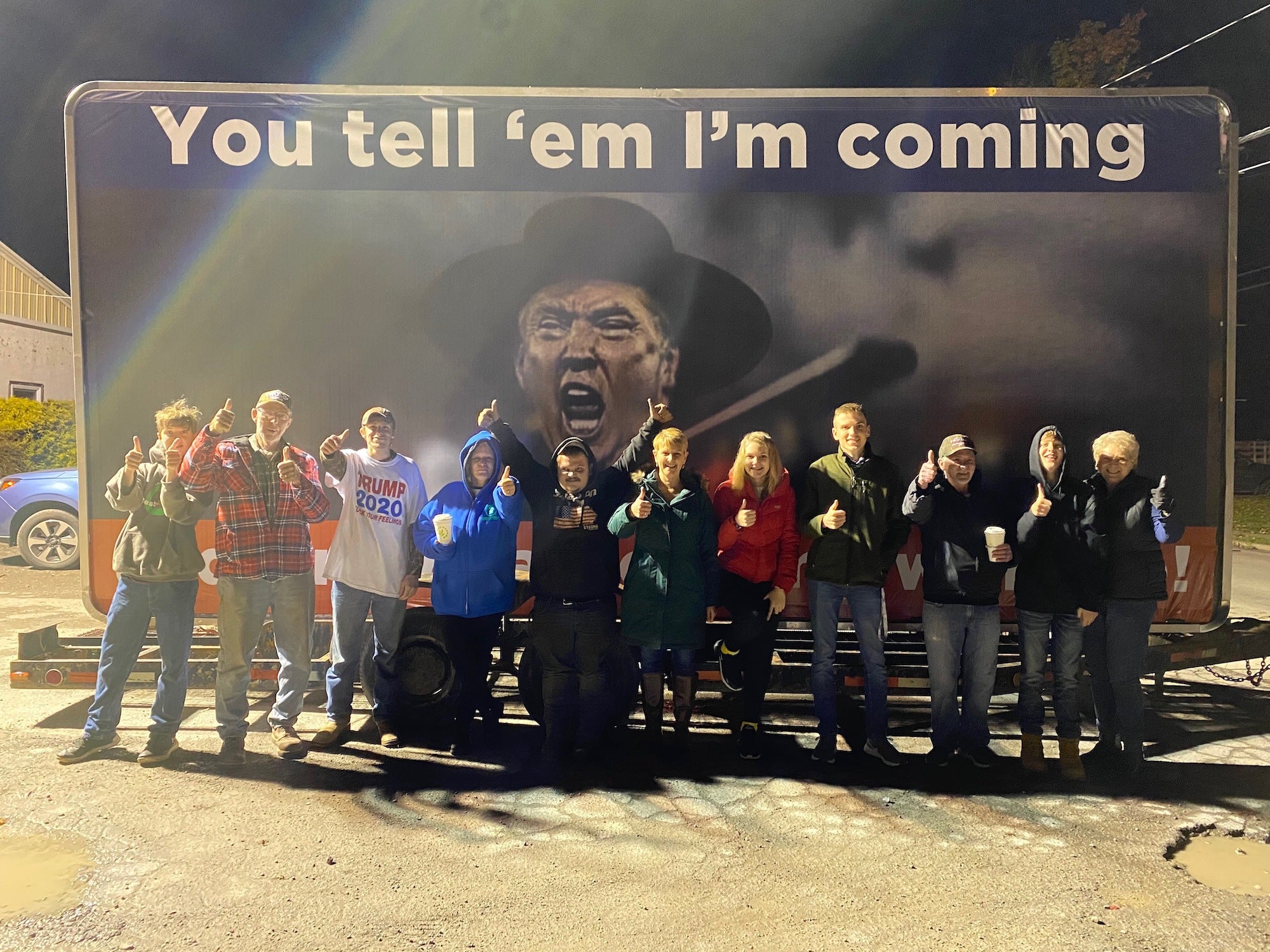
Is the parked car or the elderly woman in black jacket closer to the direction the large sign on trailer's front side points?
the elderly woman in black jacket

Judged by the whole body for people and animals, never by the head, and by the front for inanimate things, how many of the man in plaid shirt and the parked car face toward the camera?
1

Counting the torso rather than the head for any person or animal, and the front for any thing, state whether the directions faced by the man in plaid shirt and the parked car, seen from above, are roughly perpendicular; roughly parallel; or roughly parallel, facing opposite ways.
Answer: roughly perpendicular

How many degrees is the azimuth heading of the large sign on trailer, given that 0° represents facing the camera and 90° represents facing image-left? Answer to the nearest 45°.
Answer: approximately 0°
